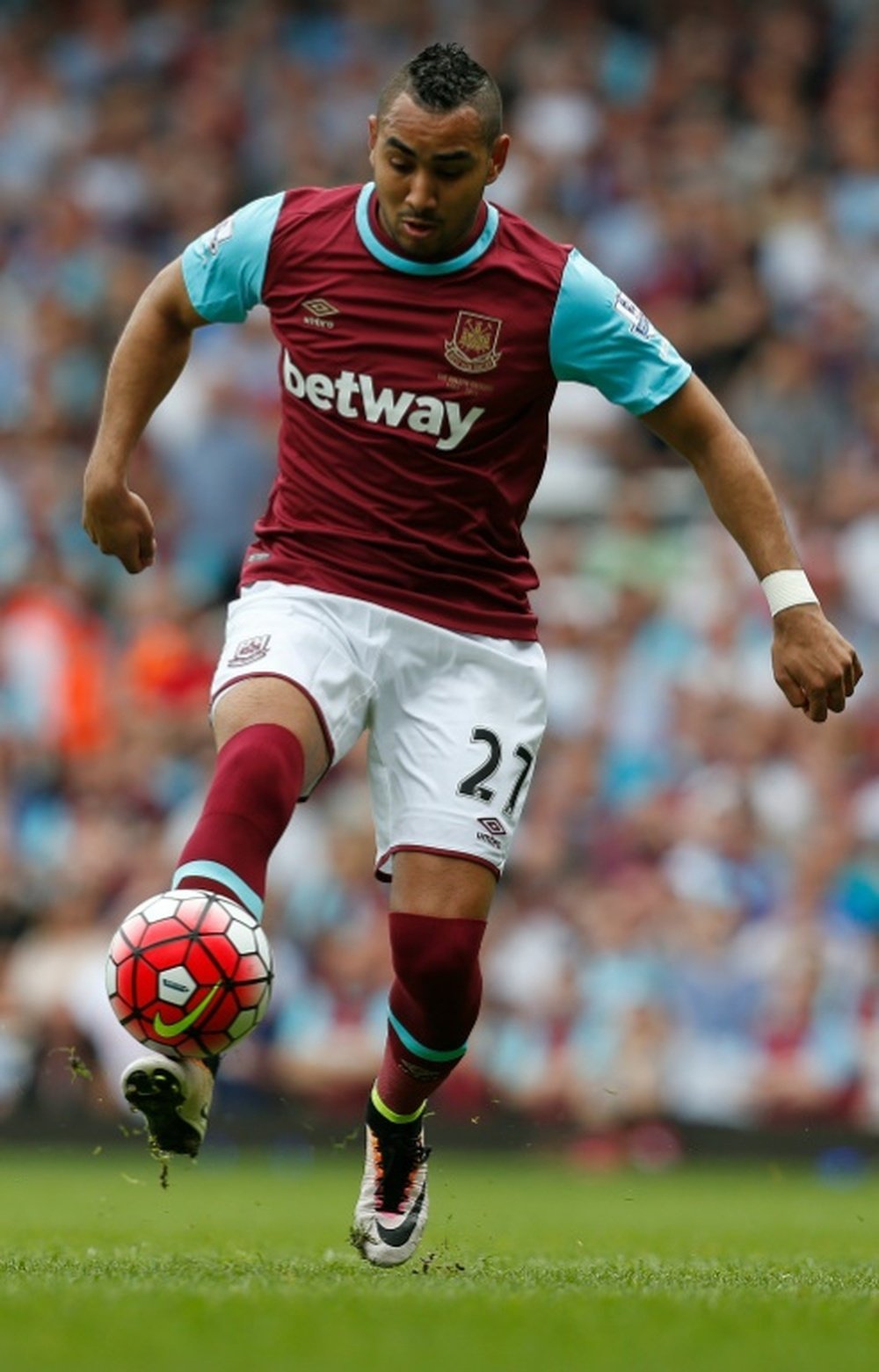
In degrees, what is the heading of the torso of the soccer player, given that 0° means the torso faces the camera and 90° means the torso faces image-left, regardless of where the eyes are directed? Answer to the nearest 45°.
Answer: approximately 0°
